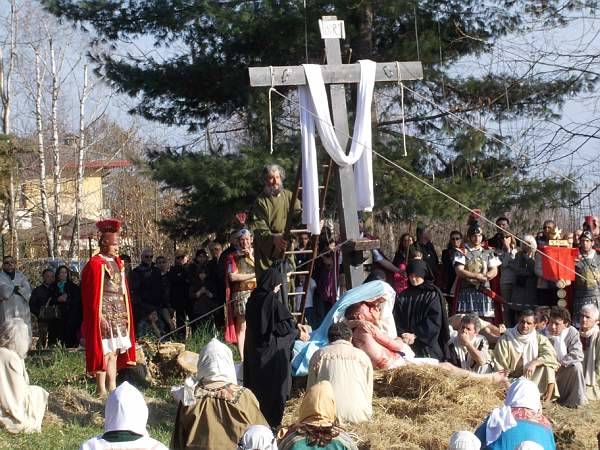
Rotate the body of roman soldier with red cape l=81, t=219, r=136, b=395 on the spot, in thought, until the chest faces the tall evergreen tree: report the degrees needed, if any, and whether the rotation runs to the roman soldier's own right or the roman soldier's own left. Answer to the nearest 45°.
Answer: approximately 90° to the roman soldier's own left

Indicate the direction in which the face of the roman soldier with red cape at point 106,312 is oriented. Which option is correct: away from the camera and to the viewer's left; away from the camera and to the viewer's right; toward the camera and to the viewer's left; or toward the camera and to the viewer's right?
toward the camera and to the viewer's right

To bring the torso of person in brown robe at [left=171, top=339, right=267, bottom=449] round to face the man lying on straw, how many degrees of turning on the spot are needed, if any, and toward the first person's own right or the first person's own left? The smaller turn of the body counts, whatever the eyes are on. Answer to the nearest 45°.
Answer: approximately 45° to the first person's own right

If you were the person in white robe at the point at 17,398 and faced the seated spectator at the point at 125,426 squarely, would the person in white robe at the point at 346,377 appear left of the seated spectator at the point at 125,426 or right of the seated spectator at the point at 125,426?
left

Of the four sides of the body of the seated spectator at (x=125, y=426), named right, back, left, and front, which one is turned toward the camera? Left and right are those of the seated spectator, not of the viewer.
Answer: back

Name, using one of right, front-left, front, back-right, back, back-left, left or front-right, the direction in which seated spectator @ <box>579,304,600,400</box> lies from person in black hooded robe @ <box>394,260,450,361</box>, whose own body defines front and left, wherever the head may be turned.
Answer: back-left

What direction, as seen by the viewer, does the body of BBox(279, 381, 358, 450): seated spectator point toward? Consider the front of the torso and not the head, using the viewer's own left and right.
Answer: facing away from the viewer

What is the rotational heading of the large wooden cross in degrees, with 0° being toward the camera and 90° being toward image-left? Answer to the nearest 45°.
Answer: approximately 0°

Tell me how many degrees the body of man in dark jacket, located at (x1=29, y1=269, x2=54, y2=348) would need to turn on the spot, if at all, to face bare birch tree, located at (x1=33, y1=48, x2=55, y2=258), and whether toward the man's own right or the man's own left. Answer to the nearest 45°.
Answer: approximately 135° to the man's own left

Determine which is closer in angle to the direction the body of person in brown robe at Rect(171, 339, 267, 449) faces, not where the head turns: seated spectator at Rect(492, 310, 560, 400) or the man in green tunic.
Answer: the man in green tunic

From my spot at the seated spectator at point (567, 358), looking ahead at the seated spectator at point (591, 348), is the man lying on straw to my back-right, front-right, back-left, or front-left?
back-left

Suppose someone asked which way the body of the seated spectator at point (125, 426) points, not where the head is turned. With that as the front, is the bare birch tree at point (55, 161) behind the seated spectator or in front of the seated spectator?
in front

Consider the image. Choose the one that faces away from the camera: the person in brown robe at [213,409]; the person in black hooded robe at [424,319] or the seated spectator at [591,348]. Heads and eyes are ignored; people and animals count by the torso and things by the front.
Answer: the person in brown robe

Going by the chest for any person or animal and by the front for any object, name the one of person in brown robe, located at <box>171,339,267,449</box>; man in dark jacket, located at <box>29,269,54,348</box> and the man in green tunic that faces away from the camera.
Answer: the person in brown robe

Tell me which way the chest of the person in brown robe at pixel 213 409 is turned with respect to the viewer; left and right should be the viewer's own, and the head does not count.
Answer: facing away from the viewer

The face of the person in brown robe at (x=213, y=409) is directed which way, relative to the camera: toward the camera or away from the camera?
away from the camera
